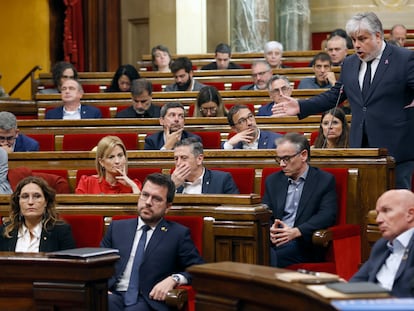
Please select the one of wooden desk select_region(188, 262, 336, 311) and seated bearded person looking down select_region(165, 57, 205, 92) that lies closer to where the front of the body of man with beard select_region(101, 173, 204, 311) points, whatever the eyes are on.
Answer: the wooden desk

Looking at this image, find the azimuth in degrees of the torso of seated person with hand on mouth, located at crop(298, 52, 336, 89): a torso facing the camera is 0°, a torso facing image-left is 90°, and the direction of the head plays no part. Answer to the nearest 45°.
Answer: approximately 0°

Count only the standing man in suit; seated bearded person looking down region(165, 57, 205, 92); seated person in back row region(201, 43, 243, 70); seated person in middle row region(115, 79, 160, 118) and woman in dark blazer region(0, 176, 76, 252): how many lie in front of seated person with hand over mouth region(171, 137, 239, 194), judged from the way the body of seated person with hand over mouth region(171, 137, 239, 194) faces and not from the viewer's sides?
1

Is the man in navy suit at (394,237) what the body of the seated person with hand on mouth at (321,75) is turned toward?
yes

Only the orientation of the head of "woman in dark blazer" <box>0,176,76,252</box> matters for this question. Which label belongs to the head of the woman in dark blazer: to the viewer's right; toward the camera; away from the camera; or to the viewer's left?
toward the camera

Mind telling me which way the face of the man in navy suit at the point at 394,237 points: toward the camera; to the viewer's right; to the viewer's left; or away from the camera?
to the viewer's left

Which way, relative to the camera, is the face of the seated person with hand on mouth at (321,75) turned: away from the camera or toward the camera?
toward the camera

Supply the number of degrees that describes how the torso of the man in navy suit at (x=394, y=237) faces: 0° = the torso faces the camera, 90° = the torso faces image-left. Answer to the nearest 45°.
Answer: approximately 45°

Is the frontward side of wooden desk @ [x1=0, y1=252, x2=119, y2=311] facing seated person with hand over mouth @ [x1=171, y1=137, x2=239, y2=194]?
no

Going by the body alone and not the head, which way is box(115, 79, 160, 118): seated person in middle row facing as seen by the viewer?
toward the camera

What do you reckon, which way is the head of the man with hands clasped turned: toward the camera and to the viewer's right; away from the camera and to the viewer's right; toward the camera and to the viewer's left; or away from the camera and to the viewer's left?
toward the camera and to the viewer's left

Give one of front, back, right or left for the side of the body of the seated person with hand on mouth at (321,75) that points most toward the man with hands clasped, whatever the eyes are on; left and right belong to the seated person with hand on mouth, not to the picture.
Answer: front

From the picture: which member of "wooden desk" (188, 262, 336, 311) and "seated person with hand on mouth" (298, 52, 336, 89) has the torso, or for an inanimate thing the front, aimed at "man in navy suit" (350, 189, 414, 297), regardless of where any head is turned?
the seated person with hand on mouth

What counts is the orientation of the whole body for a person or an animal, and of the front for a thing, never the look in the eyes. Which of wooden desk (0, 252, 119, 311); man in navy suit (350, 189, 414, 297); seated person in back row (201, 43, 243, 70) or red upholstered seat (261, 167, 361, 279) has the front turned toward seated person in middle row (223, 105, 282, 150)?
seated person in back row (201, 43, 243, 70)

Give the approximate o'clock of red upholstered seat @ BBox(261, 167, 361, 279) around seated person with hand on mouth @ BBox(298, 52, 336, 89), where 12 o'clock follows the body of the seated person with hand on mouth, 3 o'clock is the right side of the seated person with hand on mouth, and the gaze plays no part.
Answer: The red upholstered seat is roughly at 12 o'clock from the seated person with hand on mouth.

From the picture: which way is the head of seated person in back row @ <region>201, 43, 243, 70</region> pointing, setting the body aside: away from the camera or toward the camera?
toward the camera
